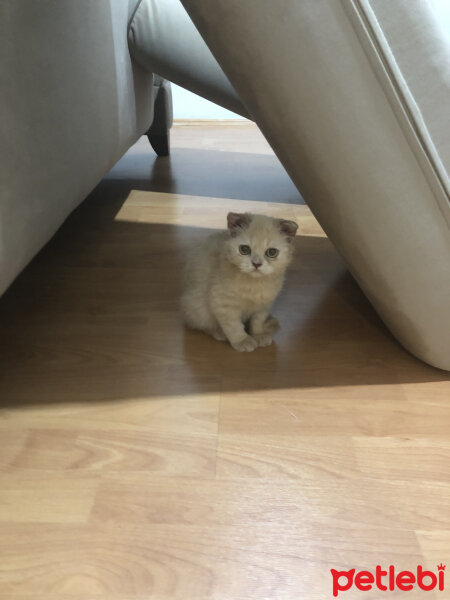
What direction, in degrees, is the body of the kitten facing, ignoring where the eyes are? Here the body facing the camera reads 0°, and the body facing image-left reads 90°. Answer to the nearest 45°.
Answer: approximately 315°
